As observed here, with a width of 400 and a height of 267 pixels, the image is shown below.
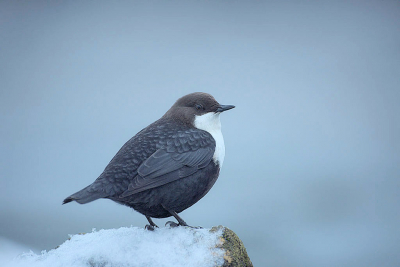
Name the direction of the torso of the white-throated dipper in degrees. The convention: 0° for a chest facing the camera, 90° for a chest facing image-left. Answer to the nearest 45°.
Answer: approximately 270°
